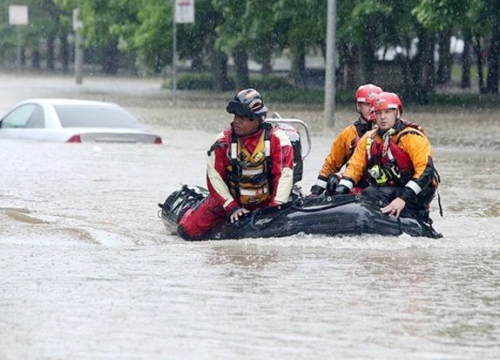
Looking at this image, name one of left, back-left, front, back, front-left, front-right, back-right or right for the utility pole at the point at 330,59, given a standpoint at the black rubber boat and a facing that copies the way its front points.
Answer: right

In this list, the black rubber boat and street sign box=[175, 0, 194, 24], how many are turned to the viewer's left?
1

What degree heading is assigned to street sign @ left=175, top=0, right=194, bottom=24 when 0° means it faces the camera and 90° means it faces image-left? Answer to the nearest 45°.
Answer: approximately 0°

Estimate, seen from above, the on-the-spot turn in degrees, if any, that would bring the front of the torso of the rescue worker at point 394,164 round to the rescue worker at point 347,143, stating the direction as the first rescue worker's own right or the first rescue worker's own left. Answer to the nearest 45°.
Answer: approximately 90° to the first rescue worker's own right

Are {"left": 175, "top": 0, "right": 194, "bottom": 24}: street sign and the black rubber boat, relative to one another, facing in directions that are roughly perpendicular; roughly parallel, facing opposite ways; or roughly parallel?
roughly perpendicular

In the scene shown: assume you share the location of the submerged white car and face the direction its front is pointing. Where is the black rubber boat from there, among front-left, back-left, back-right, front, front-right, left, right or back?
back-left

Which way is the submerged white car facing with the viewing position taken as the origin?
facing away from the viewer and to the left of the viewer

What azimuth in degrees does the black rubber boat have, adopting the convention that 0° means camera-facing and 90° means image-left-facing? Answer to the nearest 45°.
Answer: approximately 90°

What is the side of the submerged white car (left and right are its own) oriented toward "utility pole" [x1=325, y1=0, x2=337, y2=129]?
right

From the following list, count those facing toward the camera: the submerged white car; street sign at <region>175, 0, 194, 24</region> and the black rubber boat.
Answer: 1

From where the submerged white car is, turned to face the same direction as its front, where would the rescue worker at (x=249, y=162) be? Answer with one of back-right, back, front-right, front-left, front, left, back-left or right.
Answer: back-left

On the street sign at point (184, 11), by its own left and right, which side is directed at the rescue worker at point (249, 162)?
front

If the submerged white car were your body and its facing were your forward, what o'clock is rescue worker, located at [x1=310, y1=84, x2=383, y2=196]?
The rescue worker is roughly at 7 o'clock from the submerged white car.

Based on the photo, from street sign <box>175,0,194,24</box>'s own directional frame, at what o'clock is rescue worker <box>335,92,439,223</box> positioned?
The rescue worker is roughly at 12 o'clock from the street sign.
